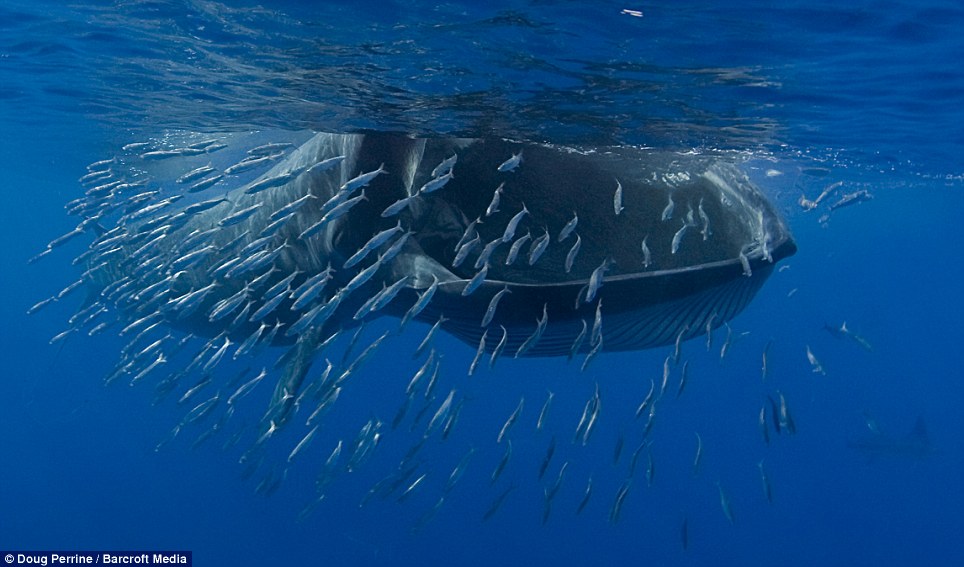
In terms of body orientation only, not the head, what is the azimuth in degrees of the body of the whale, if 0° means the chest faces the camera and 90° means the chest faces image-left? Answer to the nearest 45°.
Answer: approximately 270°
